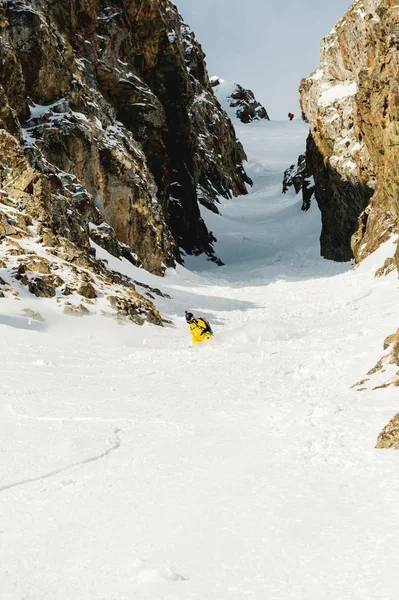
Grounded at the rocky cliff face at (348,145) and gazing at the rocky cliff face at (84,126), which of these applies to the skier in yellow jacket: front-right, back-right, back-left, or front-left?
front-left

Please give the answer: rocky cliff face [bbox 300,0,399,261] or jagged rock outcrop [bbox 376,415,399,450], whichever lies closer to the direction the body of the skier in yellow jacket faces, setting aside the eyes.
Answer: the jagged rock outcrop

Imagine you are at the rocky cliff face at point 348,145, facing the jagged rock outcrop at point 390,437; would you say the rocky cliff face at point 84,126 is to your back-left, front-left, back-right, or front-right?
front-right

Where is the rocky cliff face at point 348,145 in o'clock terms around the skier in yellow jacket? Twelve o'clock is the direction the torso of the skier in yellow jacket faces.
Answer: The rocky cliff face is roughly at 5 o'clock from the skier in yellow jacket.

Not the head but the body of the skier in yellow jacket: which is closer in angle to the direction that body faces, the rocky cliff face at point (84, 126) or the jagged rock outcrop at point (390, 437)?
the jagged rock outcrop

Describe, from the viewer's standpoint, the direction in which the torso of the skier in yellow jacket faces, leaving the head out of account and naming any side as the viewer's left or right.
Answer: facing the viewer and to the left of the viewer

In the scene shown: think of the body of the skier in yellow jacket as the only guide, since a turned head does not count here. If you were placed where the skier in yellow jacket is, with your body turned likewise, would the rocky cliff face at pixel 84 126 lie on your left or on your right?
on your right

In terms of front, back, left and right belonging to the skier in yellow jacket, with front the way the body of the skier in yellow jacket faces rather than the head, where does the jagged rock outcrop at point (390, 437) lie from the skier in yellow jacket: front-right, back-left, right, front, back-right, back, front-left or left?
front-left
